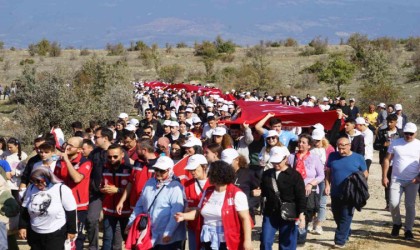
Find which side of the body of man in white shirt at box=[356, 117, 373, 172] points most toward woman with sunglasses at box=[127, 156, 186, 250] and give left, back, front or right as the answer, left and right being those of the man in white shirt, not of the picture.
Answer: front

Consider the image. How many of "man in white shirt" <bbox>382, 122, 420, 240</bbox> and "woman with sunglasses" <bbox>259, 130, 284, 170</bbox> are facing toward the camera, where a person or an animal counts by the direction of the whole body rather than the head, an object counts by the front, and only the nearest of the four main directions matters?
2

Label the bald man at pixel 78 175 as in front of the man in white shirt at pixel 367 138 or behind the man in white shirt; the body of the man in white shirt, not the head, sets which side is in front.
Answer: in front

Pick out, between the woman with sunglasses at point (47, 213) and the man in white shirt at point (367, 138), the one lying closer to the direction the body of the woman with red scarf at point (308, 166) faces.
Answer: the woman with sunglasses

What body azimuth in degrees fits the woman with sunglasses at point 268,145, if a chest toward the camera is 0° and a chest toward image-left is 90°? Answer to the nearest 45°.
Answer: approximately 0°

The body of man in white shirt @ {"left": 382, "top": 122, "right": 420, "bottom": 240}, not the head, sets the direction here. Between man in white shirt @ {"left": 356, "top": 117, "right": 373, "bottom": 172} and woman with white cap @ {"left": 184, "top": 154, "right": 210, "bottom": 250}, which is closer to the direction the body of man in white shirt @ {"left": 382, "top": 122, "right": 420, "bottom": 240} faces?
the woman with white cap

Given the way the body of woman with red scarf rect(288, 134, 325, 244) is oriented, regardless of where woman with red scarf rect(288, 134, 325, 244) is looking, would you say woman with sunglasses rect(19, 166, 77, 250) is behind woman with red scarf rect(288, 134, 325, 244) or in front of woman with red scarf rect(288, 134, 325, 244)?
in front

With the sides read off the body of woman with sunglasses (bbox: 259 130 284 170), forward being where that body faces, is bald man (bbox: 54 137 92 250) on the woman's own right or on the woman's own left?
on the woman's own right

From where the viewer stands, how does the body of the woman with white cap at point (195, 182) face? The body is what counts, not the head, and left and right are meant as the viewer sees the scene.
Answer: facing the viewer and to the left of the viewer
